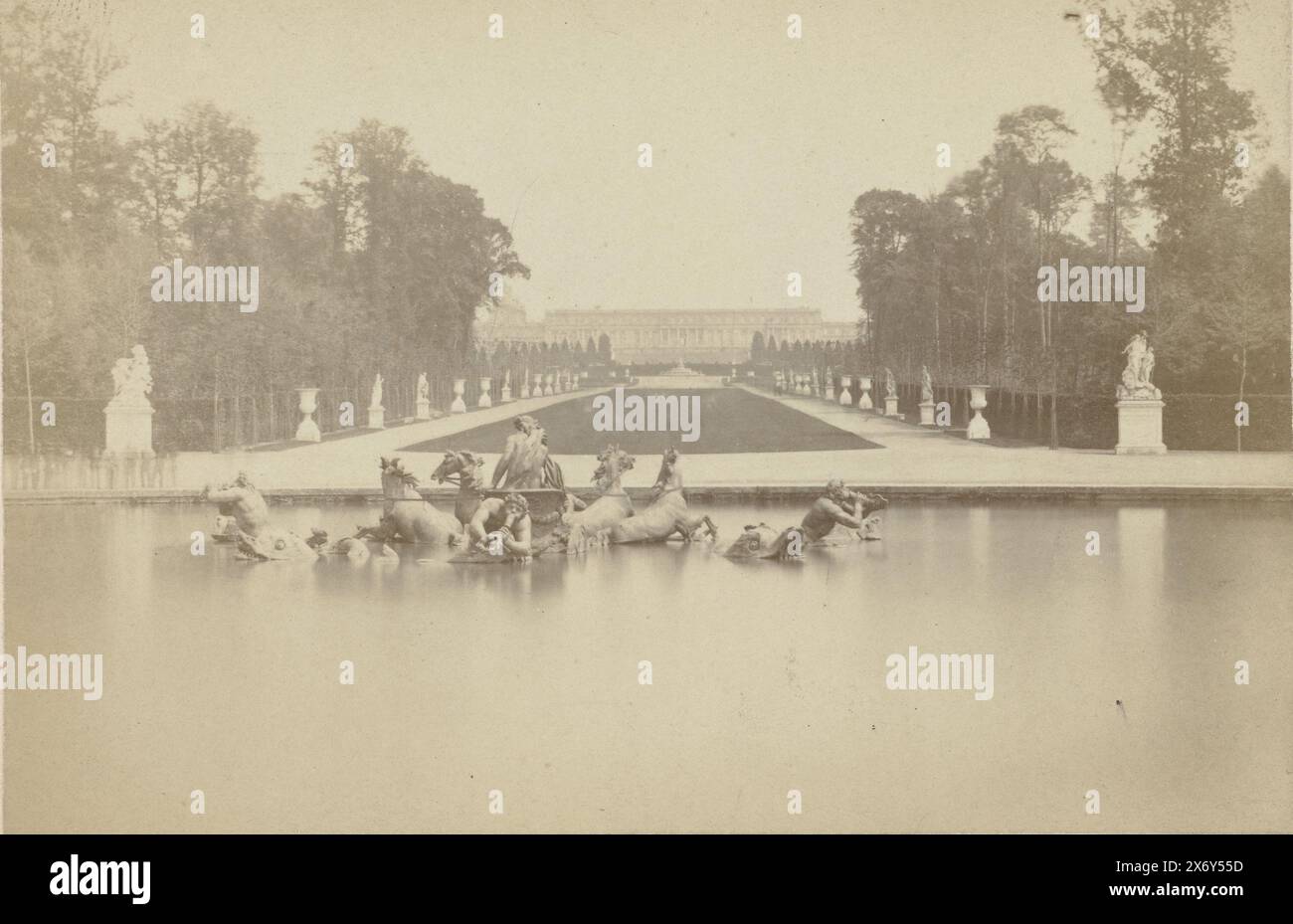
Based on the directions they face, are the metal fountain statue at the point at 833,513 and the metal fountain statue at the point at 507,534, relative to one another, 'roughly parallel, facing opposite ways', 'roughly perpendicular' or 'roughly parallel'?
roughly perpendicular

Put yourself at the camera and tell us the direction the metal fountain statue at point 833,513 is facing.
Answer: facing to the right of the viewer

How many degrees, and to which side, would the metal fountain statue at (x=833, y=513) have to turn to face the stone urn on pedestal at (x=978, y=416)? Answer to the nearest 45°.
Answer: approximately 45° to its left

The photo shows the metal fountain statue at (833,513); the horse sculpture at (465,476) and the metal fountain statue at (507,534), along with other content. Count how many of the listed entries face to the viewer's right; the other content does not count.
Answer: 1

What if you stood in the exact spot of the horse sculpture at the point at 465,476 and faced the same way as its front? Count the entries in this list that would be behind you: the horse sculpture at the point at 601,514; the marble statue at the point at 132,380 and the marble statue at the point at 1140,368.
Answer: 2

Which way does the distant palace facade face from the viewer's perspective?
toward the camera

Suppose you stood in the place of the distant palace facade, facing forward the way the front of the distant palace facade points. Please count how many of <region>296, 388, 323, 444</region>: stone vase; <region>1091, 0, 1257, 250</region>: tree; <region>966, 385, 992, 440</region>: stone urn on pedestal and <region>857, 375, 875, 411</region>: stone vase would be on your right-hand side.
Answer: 1

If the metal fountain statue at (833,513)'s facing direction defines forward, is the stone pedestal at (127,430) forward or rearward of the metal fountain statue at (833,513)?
rearward

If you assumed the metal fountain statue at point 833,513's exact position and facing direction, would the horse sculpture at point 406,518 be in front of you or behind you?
behind

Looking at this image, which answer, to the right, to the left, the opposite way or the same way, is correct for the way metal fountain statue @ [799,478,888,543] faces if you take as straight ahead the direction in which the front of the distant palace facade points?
to the left

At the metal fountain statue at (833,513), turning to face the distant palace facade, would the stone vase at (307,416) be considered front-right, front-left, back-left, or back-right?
front-left
